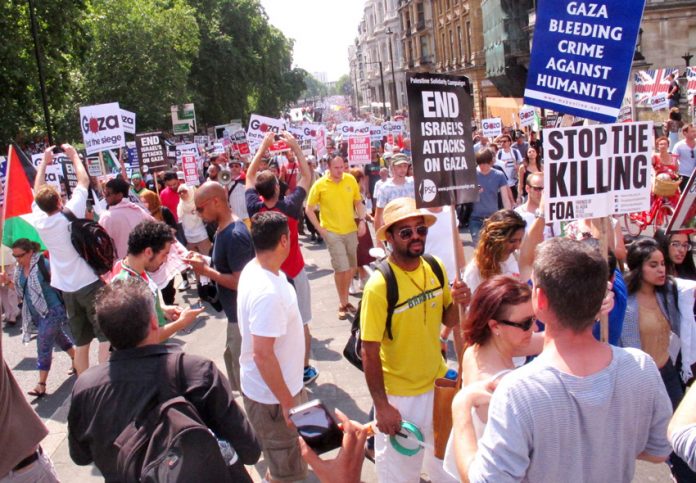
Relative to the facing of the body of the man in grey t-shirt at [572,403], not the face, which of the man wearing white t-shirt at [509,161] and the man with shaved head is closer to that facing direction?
the man wearing white t-shirt

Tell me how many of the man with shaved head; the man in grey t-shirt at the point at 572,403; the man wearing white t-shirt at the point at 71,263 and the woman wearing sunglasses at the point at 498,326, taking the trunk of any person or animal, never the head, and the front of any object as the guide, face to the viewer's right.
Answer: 1

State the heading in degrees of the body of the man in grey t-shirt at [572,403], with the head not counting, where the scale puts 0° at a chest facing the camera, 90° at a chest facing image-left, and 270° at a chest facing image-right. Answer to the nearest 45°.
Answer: approximately 180°

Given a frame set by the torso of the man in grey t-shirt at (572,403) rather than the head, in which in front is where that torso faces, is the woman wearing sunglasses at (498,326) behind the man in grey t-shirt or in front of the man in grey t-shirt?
in front

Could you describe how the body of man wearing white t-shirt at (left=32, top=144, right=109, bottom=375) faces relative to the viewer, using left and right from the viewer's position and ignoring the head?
facing away from the viewer

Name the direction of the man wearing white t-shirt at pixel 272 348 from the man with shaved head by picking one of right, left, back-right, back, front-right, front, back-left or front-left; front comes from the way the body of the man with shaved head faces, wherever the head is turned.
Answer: left

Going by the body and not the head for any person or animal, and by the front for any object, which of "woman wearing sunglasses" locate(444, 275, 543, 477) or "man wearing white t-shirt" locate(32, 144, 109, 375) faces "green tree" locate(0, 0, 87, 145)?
the man wearing white t-shirt
